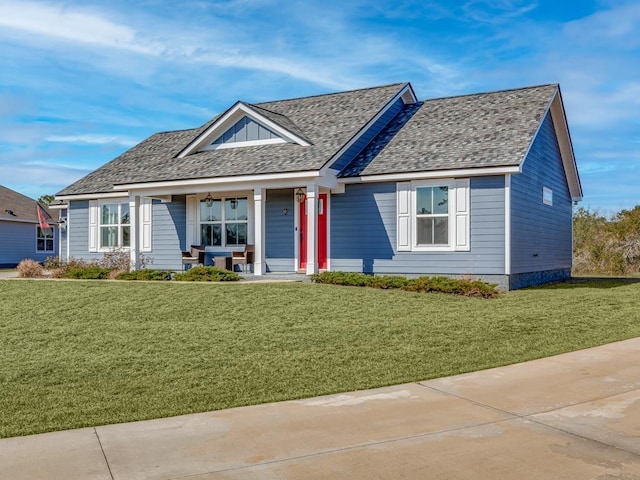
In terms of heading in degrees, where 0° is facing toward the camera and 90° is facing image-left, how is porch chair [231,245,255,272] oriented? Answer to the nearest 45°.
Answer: approximately 45°

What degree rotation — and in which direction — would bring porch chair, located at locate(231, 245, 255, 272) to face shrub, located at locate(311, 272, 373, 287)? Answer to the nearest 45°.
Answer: approximately 90° to its left

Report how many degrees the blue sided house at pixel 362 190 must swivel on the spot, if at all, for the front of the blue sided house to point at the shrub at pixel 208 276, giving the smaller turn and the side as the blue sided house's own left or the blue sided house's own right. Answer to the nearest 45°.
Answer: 0° — it already faces it

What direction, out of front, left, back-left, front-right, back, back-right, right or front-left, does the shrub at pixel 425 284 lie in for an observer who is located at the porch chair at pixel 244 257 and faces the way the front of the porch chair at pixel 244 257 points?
left

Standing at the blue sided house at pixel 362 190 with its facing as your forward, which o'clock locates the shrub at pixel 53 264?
The shrub is roughly at 2 o'clock from the blue sided house.

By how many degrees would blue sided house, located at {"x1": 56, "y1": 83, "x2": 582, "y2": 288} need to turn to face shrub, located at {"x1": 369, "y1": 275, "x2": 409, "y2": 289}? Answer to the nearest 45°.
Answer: approximately 45° to its left

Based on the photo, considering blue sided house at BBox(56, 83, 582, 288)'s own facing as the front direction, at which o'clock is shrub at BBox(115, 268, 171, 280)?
The shrub is roughly at 1 o'clock from the blue sided house.

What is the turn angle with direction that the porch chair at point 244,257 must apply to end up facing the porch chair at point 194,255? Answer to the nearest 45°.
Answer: approximately 90° to its right

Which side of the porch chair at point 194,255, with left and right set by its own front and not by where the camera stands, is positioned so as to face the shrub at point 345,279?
left

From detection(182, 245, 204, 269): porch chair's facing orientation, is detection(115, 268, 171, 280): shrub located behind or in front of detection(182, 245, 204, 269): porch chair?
in front
